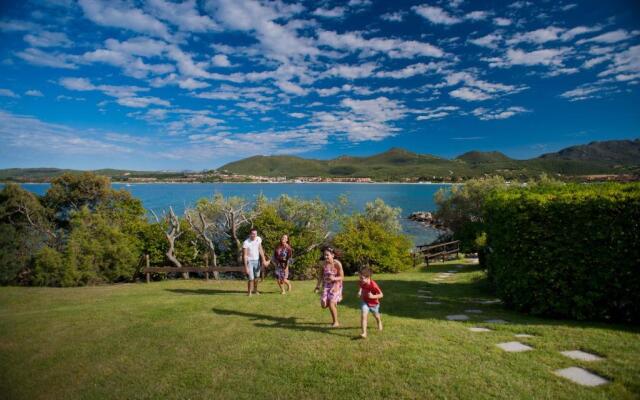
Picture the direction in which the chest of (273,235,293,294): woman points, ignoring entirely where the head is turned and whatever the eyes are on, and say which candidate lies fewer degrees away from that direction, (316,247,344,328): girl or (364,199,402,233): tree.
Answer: the girl

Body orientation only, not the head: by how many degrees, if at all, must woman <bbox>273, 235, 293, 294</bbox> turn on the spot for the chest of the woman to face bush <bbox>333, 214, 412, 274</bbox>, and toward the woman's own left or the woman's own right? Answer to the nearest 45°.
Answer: approximately 135° to the woman's own left

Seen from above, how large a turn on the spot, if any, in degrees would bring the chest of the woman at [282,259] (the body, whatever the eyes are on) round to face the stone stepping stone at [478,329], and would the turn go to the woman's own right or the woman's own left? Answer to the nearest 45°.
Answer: approximately 45° to the woman's own left

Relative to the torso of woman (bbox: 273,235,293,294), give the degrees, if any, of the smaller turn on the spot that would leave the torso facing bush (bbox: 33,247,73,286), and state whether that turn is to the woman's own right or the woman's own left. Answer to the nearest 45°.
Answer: approximately 135° to the woman's own right

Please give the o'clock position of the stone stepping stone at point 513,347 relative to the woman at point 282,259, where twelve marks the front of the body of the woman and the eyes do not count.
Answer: The stone stepping stone is roughly at 11 o'clock from the woman.

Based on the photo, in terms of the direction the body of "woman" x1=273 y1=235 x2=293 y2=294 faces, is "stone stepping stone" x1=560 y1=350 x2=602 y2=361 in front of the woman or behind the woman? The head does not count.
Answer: in front

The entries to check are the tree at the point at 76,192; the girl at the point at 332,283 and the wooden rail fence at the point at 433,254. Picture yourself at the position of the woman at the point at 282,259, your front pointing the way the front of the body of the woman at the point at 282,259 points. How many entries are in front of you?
1

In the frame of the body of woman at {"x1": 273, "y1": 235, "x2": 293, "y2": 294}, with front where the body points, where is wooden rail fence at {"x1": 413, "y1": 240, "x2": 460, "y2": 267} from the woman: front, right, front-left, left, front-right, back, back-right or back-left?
back-left

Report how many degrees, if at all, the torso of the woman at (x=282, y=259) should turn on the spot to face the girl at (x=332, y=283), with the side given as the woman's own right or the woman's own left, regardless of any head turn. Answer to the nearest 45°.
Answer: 0° — they already face them

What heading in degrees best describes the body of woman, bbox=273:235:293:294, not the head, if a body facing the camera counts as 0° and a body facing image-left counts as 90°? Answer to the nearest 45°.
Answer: approximately 0°

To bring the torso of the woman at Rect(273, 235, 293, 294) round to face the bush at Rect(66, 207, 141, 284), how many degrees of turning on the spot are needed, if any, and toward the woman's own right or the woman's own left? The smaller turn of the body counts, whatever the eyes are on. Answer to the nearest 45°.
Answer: approximately 135° to the woman's own right

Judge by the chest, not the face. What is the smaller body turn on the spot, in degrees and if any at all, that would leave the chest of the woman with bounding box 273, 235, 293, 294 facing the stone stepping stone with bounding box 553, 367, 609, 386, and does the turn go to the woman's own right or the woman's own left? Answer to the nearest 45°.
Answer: approximately 45° to the woman's own left

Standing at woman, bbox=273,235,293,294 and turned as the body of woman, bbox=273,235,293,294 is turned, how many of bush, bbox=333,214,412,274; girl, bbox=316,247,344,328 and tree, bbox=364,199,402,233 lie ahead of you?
1

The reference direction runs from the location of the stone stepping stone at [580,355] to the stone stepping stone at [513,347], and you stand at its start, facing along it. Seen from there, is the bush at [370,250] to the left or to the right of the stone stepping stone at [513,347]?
right

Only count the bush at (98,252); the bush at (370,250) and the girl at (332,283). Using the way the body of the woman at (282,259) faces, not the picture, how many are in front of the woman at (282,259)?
1
